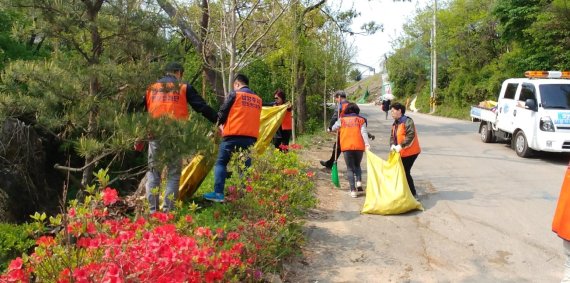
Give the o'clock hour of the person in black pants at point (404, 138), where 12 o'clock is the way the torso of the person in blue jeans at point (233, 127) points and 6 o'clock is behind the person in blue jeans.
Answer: The person in black pants is roughly at 4 o'clock from the person in blue jeans.

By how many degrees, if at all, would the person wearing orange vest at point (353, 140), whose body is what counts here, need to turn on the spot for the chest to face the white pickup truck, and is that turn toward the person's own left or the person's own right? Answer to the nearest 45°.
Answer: approximately 45° to the person's own right

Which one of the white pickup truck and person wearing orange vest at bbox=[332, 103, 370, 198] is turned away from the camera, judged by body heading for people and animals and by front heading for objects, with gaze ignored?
the person wearing orange vest

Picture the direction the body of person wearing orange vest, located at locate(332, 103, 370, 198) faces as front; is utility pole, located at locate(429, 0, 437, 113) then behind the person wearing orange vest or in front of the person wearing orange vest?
in front

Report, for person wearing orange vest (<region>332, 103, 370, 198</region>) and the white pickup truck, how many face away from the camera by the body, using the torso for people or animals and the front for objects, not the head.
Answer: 1

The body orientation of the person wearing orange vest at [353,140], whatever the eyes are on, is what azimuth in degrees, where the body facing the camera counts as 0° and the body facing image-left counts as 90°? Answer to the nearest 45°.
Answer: approximately 180°

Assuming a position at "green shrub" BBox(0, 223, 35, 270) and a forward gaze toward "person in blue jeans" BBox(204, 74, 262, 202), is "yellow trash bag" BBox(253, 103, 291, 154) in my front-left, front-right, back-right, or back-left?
front-left

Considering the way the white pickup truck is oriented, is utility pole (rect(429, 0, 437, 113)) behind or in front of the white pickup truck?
behind

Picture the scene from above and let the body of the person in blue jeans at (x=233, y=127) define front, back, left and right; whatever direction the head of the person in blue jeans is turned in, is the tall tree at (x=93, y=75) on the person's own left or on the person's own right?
on the person's own left

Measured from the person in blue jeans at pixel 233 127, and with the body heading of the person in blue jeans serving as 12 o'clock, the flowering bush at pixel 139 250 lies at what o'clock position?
The flowering bush is roughly at 8 o'clock from the person in blue jeans.

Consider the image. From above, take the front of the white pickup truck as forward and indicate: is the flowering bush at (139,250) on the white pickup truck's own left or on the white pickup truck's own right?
on the white pickup truck's own right

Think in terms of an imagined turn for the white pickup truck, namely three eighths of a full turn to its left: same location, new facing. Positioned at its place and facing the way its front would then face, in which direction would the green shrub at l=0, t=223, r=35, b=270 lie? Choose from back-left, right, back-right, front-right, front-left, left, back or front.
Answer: back-left

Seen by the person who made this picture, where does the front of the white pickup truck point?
facing the viewer and to the right of the viewer

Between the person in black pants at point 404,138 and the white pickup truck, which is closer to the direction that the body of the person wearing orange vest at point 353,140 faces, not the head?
the white pickup truck
